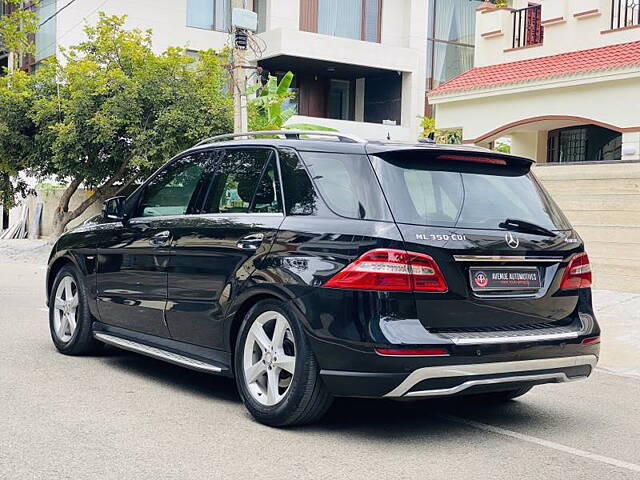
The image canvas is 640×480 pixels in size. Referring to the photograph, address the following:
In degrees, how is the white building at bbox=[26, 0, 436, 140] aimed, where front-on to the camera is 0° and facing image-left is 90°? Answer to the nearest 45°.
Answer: approximately 0°

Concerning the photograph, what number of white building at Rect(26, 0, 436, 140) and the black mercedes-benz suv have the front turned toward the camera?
1

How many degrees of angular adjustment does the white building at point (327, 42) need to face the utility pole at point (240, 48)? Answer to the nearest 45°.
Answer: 0° — it already faces it

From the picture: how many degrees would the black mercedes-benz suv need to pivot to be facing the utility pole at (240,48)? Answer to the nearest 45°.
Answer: approximately 45° to its right

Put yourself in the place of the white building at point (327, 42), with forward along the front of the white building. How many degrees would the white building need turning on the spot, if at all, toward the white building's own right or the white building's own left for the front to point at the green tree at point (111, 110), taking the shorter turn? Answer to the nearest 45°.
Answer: approximately 45° to the white building's own right

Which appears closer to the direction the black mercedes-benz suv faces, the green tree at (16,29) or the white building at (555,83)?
the green tree

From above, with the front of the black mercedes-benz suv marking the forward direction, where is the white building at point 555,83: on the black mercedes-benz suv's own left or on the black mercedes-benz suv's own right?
on the black mercedes-benz suv's own right

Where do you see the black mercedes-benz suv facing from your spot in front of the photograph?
facing away from the viewer and to the left of the viewer

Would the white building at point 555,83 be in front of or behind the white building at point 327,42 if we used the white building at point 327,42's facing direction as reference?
in front

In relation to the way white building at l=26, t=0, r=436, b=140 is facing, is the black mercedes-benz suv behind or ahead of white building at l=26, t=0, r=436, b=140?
ahead

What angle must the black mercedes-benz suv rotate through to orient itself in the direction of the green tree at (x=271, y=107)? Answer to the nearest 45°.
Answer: approximately 45° to its right
